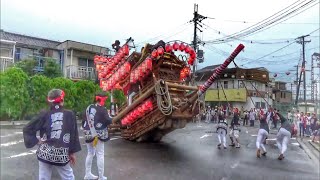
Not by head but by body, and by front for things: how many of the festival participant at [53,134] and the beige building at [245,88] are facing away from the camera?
1

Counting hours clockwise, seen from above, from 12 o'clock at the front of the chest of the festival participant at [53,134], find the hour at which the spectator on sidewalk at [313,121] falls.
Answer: The spectator on sidewalk is roughly at 2 o'clock from the festival participant.

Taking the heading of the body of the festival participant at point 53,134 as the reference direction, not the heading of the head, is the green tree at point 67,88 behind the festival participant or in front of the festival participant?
in front

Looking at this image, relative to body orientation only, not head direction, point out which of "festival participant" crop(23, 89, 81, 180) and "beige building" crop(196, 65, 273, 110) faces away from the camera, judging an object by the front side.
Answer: the festival participant

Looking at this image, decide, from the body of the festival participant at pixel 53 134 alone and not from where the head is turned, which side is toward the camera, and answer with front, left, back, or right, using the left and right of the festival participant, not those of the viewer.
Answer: back

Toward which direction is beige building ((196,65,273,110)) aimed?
toward the camera
